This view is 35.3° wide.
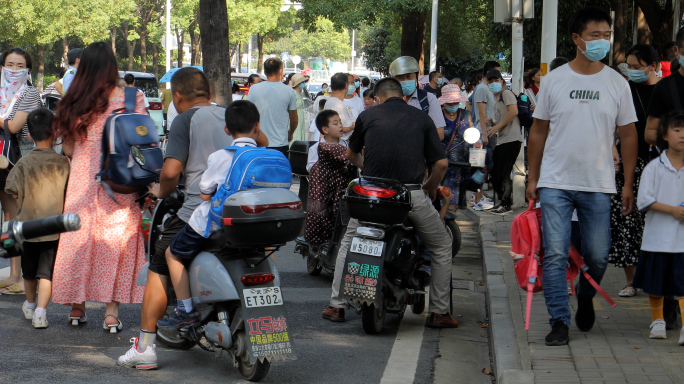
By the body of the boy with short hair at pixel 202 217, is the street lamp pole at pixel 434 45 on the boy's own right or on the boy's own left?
on the boy's own right

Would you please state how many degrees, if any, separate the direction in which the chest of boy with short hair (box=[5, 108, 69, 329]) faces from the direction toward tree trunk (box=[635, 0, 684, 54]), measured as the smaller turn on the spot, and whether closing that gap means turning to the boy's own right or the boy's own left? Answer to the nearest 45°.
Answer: approximately 45° to the boy's own right

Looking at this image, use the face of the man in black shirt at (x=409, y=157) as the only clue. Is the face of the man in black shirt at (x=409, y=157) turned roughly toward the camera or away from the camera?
away from the camera

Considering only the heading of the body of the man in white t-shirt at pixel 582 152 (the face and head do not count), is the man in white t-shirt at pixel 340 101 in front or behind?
behind

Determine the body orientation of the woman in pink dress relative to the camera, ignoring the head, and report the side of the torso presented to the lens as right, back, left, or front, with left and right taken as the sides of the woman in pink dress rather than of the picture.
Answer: back

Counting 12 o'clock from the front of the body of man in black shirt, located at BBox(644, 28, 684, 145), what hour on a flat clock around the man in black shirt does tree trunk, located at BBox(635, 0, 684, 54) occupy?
The tree trunk is roughly at 6 o'clock from the man in black shirt.
